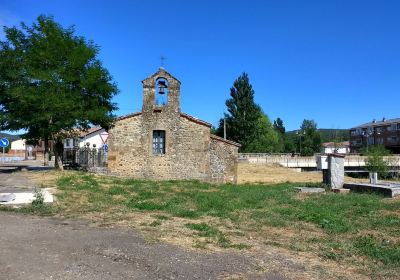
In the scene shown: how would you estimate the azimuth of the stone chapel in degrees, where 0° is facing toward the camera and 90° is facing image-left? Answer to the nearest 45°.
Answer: approximately 0°

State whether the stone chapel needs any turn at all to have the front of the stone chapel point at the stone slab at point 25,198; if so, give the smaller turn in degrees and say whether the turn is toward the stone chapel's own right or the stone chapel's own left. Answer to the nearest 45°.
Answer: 0° — it already faces it

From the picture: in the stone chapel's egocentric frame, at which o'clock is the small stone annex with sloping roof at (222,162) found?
The small stone annex with sloping roof is roughly at 9 o'clock from the stone chapel.

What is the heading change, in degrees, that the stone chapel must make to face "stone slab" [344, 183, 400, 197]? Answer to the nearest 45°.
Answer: approximately 45° to its left

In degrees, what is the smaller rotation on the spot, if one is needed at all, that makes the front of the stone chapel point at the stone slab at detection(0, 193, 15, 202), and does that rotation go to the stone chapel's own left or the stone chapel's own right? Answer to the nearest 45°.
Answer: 0° — it already faces it

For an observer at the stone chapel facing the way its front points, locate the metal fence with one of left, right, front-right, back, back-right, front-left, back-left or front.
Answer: back-right

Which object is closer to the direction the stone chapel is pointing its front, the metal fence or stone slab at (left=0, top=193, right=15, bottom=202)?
the stone slab

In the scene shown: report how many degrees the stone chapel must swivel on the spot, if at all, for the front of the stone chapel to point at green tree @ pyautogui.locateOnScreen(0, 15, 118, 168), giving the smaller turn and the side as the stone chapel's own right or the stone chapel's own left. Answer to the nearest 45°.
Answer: approximately 90° to the stone chapel's own right
